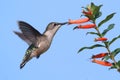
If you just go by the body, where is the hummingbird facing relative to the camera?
to the viewer's right
